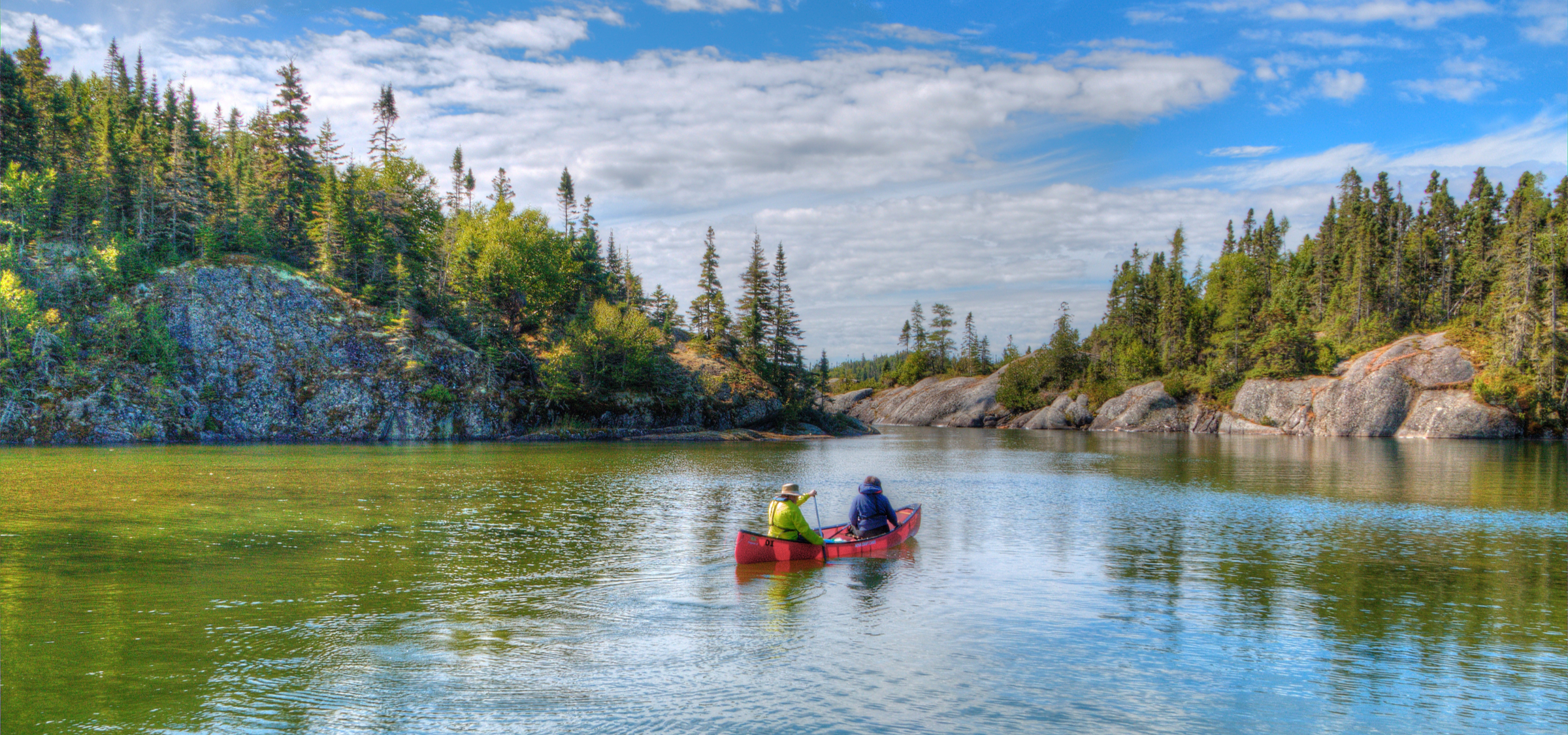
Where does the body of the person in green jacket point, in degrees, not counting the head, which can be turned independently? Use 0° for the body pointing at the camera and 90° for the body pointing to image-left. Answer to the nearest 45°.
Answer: approximately 225°

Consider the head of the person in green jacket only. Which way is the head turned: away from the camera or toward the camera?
away from the camera

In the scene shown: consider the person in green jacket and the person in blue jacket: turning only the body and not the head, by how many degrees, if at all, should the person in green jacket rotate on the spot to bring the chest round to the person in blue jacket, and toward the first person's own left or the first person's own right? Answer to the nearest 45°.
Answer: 0° — they already face them
